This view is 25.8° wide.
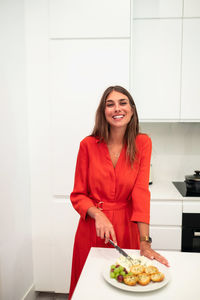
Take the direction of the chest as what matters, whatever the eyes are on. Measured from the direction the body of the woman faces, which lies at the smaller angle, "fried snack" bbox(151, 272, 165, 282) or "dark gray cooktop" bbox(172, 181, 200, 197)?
the fried snack

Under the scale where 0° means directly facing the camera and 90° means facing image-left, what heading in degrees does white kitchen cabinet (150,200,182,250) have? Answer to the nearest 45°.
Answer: approximately 0°

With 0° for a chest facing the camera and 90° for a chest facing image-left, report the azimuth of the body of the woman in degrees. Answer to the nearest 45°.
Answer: approximately 0°

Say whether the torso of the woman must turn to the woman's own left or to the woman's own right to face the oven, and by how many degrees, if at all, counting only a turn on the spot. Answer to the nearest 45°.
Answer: approximately 135° to the woman's own left

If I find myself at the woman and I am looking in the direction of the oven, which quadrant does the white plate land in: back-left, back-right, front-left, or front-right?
back-right

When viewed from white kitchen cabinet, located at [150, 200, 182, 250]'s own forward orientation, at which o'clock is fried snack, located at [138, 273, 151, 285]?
The fried snack is roughly at 12 o'clock from the white kitchen cabinet.

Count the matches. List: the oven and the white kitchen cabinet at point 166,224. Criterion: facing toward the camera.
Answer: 2
